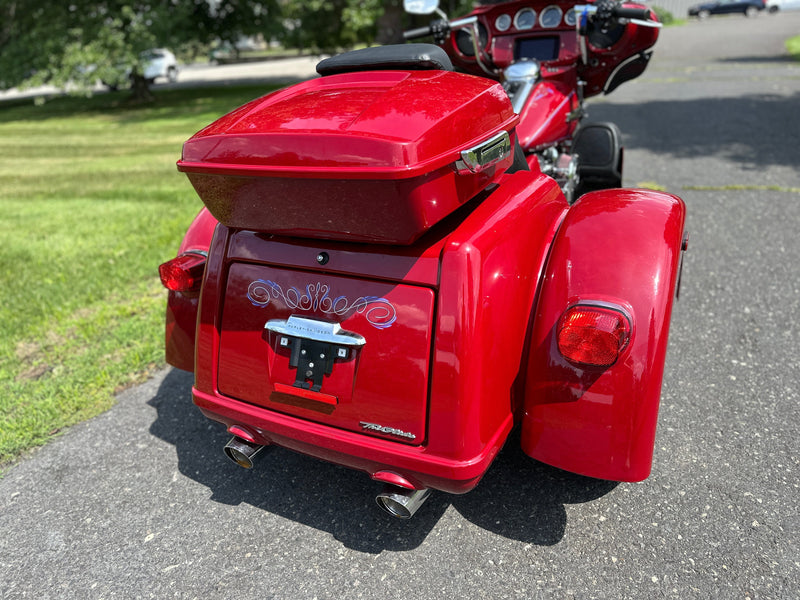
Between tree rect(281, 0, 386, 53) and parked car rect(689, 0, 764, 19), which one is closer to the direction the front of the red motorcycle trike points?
the parked car

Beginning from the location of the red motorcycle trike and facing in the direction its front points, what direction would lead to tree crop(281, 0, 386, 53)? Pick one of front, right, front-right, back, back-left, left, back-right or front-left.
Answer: front-left

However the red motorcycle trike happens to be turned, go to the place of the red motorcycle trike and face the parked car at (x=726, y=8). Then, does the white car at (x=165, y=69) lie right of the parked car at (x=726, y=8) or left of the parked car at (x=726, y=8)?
left

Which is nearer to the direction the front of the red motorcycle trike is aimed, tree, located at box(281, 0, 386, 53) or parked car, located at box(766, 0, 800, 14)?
the parked car

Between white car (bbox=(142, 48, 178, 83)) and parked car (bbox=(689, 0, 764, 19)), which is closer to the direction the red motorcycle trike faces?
the parked car

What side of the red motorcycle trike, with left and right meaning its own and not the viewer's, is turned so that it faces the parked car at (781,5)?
front

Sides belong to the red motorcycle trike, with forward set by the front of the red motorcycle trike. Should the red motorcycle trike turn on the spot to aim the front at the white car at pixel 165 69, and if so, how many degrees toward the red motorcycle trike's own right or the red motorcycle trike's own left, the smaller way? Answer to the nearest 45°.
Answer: approximately 45° to the red motorcycle trike's own left

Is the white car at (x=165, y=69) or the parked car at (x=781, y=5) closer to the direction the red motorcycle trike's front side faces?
the parked car

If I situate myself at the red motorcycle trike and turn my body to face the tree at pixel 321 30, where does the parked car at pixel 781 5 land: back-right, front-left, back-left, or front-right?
front-right

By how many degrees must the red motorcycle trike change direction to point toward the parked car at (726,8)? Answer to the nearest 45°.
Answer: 0° — it already faces it

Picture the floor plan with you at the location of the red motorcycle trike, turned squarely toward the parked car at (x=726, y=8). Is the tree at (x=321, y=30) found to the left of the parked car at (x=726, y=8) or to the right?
left

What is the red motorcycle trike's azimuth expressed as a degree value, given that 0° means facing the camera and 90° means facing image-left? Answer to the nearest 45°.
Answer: approximately 225°
